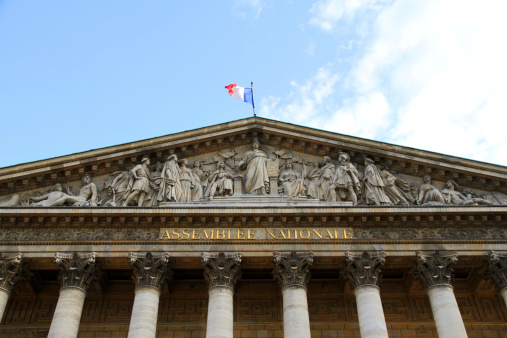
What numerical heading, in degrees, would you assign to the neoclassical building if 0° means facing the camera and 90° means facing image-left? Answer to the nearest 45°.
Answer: approximately 0°
